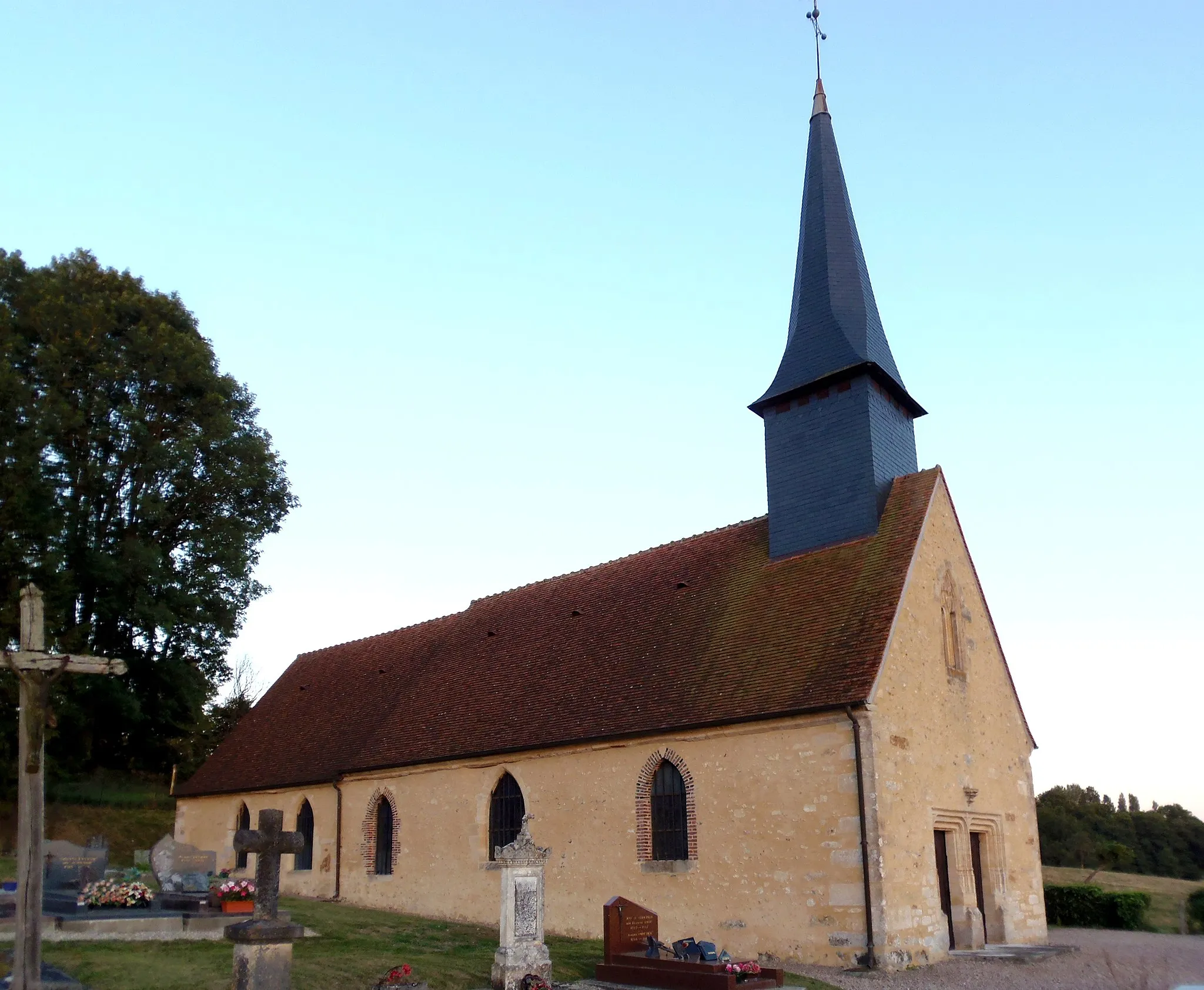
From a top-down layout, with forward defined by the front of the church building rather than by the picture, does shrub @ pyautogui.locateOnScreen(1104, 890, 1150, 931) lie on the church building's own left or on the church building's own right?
on the church building's own left

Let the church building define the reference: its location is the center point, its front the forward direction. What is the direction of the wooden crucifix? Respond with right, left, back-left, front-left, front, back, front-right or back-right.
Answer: right

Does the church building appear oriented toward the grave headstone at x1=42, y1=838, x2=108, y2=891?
no

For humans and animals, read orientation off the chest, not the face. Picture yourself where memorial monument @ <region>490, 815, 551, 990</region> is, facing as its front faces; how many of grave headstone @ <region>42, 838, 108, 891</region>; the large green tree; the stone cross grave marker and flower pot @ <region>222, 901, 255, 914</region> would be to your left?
0

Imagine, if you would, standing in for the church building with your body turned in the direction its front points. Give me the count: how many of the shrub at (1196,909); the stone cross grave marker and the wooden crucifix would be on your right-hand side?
2

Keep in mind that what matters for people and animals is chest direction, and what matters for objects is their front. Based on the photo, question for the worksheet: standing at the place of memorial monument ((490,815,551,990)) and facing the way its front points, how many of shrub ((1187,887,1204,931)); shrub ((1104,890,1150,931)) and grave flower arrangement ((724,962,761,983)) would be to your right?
0

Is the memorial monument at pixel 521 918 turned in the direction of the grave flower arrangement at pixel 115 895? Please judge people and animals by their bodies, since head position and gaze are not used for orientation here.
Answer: no

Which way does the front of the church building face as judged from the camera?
facing the viewer and to the right of the viewer

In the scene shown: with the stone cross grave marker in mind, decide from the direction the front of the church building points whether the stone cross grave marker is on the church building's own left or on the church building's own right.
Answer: on the church building's own right

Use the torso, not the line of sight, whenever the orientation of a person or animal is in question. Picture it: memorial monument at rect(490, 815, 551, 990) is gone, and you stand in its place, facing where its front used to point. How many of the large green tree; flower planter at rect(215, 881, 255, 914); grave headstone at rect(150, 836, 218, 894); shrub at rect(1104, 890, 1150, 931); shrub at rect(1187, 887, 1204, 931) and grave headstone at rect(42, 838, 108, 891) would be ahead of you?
0

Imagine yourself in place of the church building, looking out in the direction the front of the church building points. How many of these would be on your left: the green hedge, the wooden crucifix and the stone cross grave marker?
1

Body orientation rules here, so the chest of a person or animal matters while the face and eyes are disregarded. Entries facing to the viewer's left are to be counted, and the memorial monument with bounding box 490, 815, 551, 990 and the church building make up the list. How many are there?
0

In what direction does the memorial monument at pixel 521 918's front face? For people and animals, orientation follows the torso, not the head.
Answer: toward the camera

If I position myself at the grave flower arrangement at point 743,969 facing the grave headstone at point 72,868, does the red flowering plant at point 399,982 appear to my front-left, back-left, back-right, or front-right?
front-left

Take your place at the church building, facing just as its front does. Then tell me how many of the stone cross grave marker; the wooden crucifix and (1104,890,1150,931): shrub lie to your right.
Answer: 2

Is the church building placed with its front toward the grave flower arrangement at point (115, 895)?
no

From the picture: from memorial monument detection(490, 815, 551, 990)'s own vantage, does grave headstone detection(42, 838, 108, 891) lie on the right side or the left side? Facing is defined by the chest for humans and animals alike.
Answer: on its right

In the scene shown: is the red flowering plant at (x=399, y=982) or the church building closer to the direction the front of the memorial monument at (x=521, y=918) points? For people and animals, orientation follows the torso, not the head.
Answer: the red flowering plant
